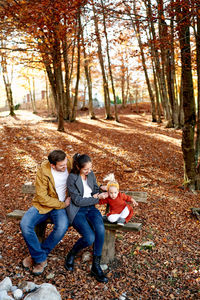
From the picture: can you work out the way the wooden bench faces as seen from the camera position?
facing the viewer

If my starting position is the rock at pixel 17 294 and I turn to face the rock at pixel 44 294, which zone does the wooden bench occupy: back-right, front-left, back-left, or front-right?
front-left

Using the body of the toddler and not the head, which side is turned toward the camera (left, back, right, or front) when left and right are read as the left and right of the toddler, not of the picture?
front

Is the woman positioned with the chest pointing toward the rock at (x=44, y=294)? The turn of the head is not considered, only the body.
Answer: no

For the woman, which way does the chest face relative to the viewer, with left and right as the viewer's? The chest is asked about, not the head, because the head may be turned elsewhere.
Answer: facing the viewer and to the right of the viewer

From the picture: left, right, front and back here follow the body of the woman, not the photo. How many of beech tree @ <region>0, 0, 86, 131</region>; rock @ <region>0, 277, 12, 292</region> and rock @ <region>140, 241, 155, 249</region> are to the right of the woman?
1

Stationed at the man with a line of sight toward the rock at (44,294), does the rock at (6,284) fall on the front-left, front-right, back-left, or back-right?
front-right

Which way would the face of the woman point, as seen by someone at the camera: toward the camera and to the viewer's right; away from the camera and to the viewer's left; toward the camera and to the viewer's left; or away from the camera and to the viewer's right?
toward the camera and to the viewer's right

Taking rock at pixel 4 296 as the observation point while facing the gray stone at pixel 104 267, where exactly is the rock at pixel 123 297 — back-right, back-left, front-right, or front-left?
front-right

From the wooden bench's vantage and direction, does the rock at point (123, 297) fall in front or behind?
in front
